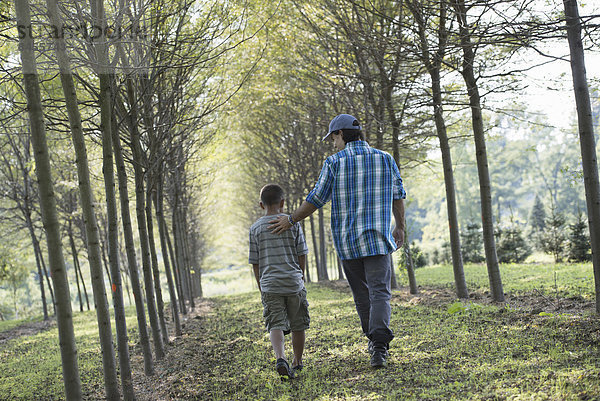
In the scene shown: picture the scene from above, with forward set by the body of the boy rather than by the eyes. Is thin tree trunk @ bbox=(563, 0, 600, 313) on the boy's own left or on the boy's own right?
on the boy's own right

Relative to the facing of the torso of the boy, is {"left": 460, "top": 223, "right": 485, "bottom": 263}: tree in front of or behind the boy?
in front

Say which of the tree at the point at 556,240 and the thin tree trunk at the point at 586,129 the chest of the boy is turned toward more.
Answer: the tree

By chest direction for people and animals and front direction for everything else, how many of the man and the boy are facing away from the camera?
2

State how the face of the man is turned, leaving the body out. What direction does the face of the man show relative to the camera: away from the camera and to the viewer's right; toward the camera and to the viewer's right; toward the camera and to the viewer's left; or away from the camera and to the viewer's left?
away from the camera and to the viewer's left

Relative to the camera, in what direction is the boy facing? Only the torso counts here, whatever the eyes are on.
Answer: away from the camera

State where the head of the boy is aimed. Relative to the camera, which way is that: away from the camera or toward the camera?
away from the camera

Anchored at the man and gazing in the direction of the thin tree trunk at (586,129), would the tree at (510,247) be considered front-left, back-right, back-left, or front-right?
front-left

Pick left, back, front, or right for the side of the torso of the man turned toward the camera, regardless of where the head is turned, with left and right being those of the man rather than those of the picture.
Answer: back
